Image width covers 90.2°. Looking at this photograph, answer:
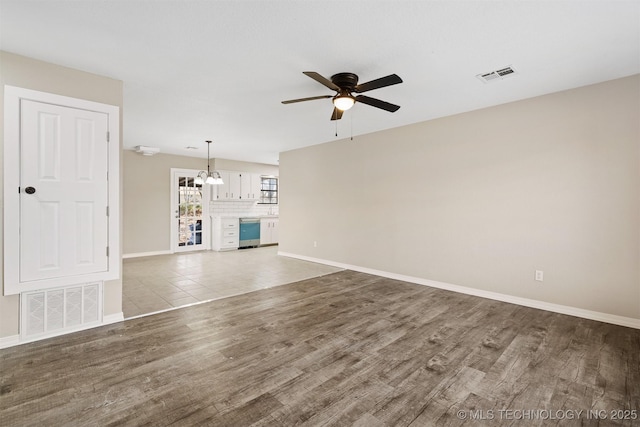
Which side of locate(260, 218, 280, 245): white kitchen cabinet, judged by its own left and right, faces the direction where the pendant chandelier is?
right

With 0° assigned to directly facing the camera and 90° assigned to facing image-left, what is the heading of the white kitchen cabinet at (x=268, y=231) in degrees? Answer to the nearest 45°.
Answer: approximately 315°

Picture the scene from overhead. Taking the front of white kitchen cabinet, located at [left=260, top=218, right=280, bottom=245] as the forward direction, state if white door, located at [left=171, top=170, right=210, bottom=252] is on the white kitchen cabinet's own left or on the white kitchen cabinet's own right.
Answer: on the white kitchen cabinet's own right

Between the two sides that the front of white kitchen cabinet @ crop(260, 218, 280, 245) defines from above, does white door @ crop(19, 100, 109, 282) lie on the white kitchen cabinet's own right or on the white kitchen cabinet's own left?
on the white kitchen cabinet's own right
